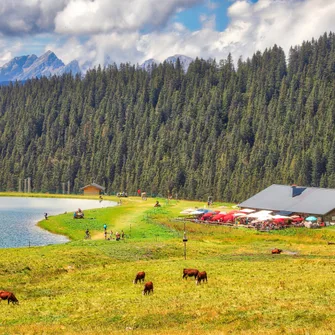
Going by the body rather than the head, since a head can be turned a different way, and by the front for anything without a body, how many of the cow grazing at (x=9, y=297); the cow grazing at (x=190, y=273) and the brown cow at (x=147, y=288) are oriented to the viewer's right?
1

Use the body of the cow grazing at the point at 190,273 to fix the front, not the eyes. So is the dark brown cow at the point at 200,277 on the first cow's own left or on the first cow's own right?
on the first cow's own left

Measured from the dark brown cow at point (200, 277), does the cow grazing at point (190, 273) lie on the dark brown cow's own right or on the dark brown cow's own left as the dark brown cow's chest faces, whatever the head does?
on the dark brown cow's own right

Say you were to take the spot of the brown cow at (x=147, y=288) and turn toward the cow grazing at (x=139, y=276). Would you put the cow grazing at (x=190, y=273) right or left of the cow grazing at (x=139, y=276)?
right

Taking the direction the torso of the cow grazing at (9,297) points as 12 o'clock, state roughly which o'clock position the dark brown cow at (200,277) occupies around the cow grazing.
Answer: The dark brown cow is roughly at 12 o'clock from the cow grazing.

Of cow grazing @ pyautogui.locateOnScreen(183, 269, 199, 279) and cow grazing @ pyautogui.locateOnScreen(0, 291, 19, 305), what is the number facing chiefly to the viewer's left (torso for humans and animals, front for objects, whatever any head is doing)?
1

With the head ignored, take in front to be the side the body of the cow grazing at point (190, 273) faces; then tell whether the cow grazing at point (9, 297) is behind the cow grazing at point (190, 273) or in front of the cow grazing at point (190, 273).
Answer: in front

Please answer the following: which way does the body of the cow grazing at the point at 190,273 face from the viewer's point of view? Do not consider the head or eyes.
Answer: to the viewer's left

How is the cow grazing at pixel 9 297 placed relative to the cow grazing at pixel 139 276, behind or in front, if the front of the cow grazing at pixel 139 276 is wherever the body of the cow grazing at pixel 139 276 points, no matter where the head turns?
in front

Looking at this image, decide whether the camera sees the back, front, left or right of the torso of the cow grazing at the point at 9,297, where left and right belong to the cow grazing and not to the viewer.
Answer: right

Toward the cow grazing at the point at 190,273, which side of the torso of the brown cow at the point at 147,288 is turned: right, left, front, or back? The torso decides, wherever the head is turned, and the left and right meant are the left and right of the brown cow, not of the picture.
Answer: back

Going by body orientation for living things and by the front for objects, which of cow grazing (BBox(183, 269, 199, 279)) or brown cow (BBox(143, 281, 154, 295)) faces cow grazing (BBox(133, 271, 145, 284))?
cow grazing (BBox(183, 269, 199, 279))

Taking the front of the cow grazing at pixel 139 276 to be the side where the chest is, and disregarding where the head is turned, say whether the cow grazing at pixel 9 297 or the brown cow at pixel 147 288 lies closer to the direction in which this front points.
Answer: the cow grazing
